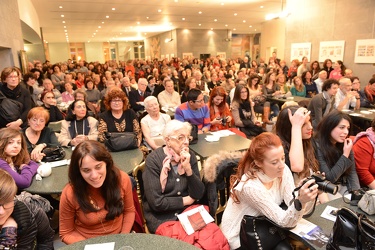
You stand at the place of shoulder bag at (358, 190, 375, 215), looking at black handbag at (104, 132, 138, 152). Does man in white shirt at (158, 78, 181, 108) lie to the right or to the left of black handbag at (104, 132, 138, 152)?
right

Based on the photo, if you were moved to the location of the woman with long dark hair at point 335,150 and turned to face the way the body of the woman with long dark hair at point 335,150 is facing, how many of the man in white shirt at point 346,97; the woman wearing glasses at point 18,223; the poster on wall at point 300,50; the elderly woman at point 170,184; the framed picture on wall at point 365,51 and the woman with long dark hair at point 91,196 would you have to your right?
3

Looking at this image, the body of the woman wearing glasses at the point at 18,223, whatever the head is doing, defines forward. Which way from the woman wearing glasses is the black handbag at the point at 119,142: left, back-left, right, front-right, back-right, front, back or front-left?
back

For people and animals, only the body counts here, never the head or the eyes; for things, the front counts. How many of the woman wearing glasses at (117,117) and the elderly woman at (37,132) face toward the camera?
2

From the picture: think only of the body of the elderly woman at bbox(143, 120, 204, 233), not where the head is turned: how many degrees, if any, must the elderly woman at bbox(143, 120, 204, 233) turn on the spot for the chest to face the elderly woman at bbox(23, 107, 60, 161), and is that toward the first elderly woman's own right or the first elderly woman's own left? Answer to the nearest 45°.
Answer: approximately 180°

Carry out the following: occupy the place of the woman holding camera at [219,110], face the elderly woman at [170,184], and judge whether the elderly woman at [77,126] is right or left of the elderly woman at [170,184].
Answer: right

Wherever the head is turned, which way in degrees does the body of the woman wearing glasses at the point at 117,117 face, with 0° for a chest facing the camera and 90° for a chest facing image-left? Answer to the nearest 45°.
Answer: approximately 0°
